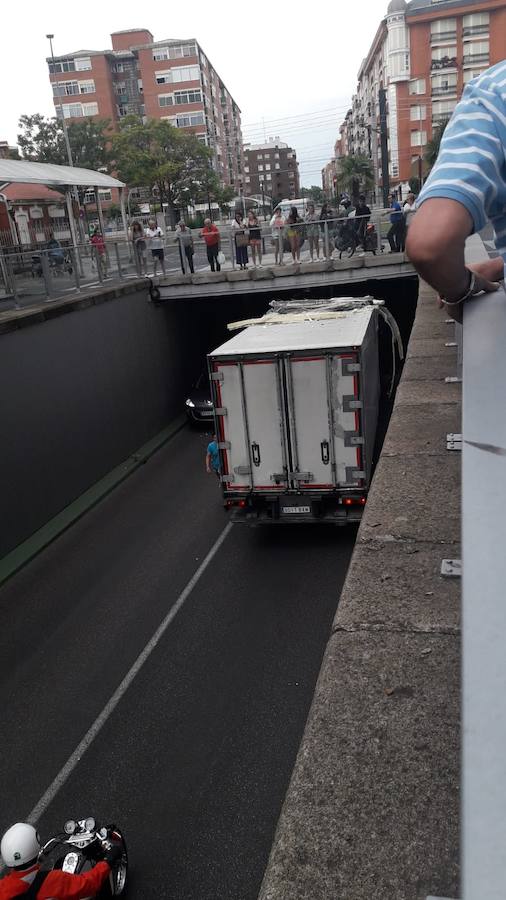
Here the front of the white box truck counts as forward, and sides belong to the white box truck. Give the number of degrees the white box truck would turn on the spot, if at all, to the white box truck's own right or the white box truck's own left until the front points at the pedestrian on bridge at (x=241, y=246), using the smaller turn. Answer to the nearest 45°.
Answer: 0° — it already faces them

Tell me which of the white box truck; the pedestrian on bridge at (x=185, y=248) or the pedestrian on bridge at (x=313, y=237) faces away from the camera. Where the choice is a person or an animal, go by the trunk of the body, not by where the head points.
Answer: the white box truck

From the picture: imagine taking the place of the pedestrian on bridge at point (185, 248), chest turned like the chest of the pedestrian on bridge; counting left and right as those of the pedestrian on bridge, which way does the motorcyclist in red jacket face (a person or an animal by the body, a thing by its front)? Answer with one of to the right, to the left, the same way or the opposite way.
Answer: the opposite way

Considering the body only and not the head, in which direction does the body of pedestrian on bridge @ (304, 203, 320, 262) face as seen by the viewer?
toward the camera

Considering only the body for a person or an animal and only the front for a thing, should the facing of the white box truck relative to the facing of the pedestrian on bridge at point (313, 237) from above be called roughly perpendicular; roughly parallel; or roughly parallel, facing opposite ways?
roughly parallel, facing opposite ways

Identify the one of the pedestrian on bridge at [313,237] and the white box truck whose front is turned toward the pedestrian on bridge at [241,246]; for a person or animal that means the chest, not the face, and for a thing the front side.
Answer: the white box truck

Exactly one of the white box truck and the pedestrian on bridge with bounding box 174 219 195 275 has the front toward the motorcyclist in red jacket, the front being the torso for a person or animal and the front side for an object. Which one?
the pedestrian on bridge

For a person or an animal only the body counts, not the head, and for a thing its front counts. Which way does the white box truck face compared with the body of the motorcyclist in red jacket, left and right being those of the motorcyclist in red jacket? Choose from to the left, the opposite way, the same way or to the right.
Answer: the same way

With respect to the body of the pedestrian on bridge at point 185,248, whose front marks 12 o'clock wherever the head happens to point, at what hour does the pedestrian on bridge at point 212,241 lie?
the pedestrian on bridge at point 212,241 is roughly at 10 o'clock from the pedestrian on bridge at point 185,248.

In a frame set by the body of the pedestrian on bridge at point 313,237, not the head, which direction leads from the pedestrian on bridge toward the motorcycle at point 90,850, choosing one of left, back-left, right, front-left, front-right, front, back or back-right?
front

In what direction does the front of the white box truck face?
away from the camera

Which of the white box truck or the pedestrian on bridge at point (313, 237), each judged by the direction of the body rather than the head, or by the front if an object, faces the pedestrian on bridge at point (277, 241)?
the white box truck

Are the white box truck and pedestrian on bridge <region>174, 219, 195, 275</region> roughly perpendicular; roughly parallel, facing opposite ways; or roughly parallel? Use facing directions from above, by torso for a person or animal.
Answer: roughly parallel, facing opposite ways

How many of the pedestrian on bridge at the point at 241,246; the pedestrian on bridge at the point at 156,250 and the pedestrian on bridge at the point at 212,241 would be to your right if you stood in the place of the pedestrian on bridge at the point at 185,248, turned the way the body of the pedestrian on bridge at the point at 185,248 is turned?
1

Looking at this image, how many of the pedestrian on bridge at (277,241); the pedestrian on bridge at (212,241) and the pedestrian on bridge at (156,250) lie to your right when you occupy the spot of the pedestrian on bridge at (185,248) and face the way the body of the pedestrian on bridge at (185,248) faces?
1

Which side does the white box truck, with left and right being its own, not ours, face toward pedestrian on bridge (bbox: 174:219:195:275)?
front

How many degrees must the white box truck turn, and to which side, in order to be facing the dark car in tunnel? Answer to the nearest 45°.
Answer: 0° — it already faces it

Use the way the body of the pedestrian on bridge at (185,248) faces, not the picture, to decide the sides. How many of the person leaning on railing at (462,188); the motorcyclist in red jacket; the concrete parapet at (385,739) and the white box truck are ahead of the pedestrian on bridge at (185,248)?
4

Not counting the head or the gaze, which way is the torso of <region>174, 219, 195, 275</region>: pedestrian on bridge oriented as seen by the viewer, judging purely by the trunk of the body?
toward the camera

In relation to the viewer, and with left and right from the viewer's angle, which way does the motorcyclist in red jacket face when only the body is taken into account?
facing away from the viewer and to the right of the viewer

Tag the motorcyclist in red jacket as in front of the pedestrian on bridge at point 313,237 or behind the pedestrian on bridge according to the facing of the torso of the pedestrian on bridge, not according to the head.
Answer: in front
